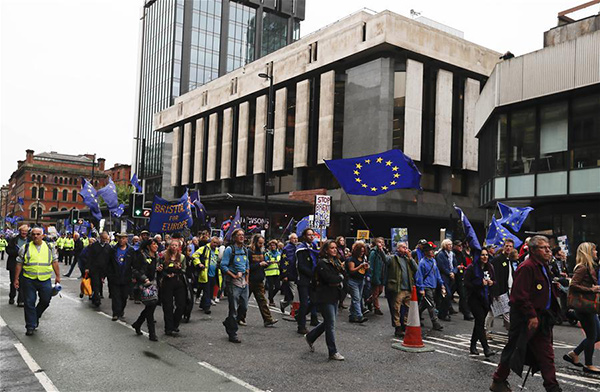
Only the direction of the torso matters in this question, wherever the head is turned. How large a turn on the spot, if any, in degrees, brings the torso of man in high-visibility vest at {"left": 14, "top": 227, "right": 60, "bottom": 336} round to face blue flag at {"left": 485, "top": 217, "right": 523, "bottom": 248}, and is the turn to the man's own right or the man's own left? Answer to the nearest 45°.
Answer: approximately 90° to the man's own left

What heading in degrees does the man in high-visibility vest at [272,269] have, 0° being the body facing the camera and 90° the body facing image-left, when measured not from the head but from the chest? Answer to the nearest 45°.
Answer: approximately 0°

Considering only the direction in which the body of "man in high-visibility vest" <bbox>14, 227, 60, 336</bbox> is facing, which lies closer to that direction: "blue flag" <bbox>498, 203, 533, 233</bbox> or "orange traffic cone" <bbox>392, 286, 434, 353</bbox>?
the orange traffic cone

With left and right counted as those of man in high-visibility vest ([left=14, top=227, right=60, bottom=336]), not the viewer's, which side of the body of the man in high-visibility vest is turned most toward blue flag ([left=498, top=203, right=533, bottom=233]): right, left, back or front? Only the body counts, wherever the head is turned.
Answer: left

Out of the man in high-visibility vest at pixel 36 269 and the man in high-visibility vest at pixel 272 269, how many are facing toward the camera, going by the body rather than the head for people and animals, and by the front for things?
2

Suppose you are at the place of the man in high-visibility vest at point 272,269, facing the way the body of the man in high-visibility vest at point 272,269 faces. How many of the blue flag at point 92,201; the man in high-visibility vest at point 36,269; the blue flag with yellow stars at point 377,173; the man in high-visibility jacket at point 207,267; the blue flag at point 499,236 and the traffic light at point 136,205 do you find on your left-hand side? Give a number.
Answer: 2

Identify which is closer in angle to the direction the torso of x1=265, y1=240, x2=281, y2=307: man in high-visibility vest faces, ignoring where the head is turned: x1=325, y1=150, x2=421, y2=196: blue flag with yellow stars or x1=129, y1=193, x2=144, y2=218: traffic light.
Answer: the blue flag with yellow stars

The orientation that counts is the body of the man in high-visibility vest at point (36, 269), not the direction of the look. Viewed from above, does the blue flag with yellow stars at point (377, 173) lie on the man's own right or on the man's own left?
on the man's own left

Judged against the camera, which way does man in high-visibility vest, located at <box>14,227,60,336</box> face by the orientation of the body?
toward the camera
